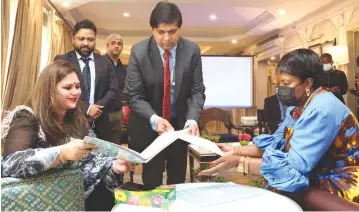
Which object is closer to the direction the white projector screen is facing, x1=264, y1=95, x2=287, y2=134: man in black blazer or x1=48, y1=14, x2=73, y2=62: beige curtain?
the man in black blazer

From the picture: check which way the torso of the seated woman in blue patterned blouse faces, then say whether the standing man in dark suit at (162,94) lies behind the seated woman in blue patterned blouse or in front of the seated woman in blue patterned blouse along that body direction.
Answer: in front

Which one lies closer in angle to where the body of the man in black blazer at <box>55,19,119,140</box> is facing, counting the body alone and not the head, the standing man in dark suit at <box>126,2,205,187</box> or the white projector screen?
the standing man in dark suit

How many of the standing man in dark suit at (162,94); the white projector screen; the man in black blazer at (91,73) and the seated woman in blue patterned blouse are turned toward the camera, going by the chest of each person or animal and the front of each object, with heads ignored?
3

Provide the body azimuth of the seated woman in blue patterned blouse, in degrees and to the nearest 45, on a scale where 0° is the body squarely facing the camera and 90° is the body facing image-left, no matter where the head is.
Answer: approximately 90°

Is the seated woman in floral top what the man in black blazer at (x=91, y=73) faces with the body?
yes

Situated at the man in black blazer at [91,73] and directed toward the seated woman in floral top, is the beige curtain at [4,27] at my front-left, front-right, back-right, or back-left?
back-right

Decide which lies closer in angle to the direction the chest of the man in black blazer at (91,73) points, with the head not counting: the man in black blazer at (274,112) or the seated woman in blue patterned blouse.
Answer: the seated woman in blue patterned blouse

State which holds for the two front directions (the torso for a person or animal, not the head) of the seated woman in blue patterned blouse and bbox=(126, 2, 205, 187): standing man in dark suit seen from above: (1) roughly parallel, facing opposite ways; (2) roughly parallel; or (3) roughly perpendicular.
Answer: roughly perpendicular

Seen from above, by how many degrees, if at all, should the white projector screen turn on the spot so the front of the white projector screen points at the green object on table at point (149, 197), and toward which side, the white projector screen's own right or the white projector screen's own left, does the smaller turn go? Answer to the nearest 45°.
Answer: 0° — it already faces it

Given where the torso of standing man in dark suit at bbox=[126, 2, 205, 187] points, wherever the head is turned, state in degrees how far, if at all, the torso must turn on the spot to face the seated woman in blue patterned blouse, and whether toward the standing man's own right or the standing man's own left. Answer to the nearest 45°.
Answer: approximately 45° to the standing man's own left

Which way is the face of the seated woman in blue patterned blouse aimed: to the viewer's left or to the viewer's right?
to the viewer's left

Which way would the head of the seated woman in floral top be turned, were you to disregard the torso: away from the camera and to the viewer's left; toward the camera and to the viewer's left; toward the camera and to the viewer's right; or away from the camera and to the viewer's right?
toward the camera and to the viewer's right

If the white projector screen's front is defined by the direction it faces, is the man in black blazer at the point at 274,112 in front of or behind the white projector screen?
in front

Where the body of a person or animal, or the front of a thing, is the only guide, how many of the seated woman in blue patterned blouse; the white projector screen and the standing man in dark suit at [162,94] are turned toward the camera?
2

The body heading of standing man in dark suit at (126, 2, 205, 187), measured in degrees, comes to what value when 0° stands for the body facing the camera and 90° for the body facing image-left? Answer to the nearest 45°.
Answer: approximately 0°
